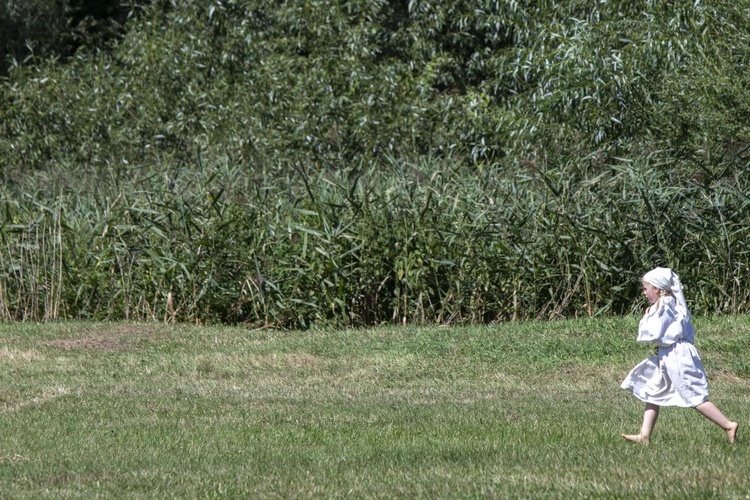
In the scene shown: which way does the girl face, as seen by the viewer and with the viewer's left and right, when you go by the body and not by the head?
facing to the left of the viewer

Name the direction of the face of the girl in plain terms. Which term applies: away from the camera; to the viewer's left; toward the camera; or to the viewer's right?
to the viewer's left
